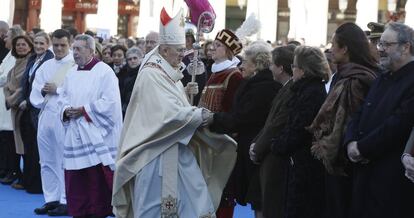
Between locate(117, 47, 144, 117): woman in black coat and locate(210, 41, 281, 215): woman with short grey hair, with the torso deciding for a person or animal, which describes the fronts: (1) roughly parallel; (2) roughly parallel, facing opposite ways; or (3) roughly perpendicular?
roughly perpendicular

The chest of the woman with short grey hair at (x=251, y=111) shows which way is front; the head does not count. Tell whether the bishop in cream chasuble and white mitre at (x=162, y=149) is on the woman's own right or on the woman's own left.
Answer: on the woman's own left

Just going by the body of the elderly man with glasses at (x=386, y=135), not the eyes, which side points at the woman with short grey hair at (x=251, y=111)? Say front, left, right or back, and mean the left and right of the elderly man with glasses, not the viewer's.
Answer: right

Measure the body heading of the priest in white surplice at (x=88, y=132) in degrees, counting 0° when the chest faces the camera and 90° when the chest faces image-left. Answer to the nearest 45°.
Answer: approximately 45°

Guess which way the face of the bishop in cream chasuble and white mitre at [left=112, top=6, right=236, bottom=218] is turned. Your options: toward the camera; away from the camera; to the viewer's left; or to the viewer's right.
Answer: to the viewer's right

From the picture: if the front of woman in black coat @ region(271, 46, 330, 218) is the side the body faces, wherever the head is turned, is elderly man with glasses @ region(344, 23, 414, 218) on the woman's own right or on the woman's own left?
on the woman's own left

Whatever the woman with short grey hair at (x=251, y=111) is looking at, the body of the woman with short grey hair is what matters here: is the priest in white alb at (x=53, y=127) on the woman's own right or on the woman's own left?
on the woman's own right

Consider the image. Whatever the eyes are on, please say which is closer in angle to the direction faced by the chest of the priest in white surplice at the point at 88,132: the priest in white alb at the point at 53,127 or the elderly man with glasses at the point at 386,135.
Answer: the elderly man with glasses

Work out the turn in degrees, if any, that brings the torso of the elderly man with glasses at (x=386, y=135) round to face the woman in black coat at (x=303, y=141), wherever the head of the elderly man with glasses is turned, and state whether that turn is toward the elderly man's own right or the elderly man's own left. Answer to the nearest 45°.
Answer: approximately 90° to the elderly man's own right

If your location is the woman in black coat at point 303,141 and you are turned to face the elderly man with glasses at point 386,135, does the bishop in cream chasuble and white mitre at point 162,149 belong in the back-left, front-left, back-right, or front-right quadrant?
back-right

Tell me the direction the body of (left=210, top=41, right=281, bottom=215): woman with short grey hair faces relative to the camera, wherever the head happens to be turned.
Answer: to the viewer's left
